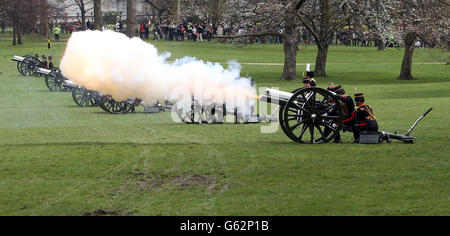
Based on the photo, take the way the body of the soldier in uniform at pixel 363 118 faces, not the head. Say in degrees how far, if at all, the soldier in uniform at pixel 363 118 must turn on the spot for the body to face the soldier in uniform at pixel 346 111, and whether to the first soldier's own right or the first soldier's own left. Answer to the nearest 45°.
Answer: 0° — they already face them

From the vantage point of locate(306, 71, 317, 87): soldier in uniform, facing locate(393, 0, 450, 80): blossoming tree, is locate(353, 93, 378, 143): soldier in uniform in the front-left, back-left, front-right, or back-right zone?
back-right

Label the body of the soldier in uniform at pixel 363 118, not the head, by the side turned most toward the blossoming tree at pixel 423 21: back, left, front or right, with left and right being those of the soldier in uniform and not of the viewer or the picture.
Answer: right

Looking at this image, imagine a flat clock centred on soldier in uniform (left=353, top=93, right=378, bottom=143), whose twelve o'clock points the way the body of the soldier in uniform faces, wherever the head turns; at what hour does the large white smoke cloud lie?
The large white smoke cloud is roughly at 12 o'clock from the soldier in uniform.

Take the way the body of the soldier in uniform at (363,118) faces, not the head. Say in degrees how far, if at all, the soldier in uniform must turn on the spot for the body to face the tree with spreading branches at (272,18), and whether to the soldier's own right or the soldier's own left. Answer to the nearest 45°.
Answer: approximately 90° to the soldier's own right

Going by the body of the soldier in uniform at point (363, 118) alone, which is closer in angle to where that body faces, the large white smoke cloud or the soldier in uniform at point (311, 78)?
the large white smoke cloud

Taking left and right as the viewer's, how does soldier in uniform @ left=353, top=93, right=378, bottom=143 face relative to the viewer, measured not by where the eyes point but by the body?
facing to the left of the viewer
